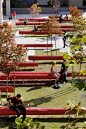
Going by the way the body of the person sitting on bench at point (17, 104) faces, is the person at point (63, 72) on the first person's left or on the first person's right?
on the first person's left

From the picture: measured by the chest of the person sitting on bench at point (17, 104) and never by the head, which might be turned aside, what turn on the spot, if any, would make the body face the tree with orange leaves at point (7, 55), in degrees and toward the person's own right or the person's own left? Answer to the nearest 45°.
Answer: approximately 135° to the person's own left
